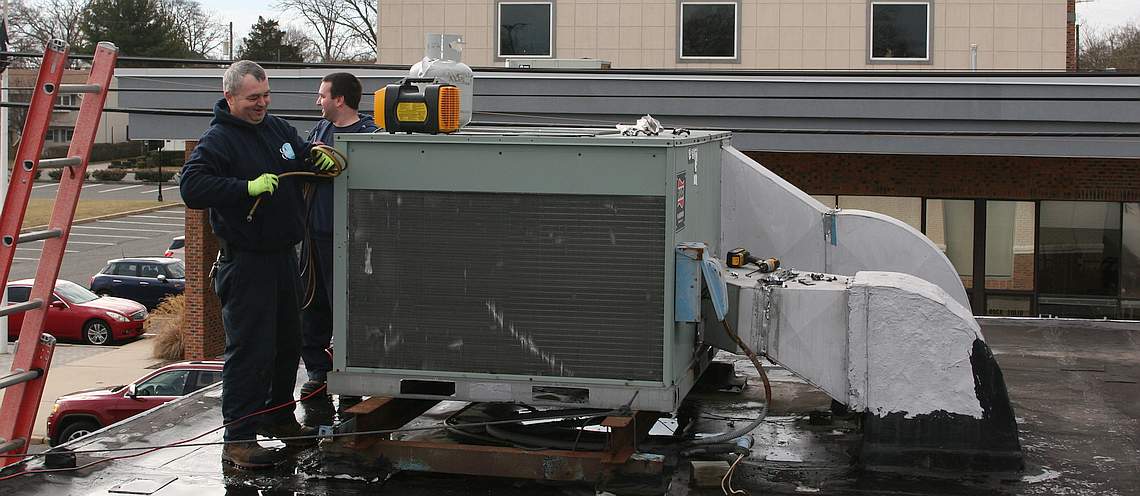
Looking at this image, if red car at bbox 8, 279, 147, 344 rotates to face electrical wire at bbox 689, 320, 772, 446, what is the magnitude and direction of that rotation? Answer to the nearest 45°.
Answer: approximately 45° to its right

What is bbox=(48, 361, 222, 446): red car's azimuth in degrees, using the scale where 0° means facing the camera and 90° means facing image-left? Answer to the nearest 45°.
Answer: approximately 90°

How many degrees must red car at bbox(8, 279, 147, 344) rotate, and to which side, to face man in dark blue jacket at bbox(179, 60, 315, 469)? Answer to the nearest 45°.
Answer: approximately 45° to its right

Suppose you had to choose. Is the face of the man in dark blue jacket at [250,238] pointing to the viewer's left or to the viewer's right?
to the viewer's right

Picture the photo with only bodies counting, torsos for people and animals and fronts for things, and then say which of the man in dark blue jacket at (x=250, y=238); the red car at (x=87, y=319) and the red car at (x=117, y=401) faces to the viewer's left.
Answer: the red car at (x=117, y=401)

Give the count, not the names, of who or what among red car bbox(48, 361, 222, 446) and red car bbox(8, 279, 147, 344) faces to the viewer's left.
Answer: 1

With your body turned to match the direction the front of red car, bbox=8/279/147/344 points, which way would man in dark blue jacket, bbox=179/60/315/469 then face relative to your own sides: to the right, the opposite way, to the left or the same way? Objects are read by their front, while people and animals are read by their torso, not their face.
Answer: the same way

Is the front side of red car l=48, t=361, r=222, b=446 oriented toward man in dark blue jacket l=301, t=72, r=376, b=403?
no

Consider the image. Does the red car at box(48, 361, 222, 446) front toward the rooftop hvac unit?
no

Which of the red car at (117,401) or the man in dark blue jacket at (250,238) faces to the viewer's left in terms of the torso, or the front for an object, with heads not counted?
the red car

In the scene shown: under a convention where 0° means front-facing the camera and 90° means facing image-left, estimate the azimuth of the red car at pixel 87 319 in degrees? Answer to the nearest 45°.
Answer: approximately 315°

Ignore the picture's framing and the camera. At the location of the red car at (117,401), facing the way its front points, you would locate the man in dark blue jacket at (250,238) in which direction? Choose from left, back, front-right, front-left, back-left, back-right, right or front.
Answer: left

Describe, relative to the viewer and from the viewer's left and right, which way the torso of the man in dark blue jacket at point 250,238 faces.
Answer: facing the viewer and to the right of the viewer
